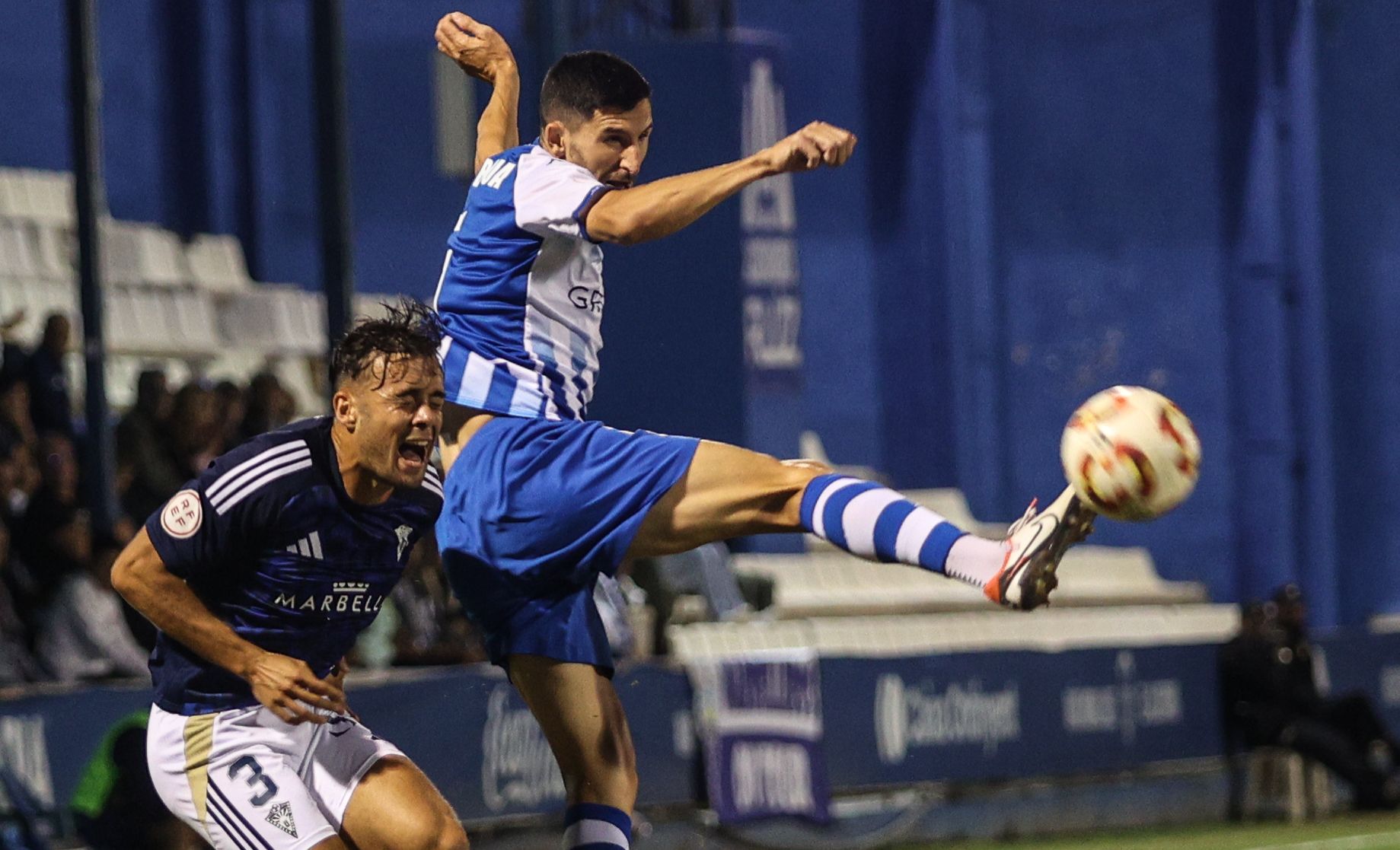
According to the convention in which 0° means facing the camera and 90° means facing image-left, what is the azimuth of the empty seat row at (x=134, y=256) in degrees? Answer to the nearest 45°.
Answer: approximately 0°

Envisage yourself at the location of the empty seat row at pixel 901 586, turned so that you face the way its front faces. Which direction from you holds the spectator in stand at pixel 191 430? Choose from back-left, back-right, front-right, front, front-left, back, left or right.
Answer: front-right

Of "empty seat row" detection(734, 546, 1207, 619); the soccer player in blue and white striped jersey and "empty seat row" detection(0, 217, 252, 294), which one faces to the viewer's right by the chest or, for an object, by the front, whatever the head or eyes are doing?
the soccer player in blue and white striped jersey

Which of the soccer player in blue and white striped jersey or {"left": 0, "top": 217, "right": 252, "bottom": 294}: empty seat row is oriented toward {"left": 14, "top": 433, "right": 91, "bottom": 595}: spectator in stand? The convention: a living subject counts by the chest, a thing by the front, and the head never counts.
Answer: the empty seat row

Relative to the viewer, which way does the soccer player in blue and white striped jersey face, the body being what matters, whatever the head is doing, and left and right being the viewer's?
facing to the right of the viewer

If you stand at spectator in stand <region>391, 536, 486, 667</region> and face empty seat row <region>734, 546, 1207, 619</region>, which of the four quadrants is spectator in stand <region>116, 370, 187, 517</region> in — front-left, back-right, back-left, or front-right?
back-left

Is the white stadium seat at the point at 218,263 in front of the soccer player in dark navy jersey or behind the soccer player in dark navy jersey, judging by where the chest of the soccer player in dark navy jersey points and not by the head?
behind

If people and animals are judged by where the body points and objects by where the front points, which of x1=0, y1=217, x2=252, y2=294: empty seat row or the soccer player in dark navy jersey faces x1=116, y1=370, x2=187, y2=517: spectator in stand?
the empty seat row

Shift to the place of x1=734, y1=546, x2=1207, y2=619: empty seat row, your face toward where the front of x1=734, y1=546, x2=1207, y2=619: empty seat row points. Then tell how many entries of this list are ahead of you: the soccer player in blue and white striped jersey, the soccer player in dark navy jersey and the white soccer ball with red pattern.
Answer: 3

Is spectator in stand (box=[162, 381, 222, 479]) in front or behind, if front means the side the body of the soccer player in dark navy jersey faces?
behind

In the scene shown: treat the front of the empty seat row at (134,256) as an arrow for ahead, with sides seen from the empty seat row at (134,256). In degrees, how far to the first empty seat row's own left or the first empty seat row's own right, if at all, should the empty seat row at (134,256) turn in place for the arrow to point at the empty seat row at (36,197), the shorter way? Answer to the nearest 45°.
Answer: approximately 90° to the first empty seat row's own right

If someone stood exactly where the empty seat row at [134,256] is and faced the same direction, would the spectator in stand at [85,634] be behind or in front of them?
in front

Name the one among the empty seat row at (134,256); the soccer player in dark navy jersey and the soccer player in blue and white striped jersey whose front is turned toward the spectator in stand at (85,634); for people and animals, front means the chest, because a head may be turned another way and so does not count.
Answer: the empty seat row
